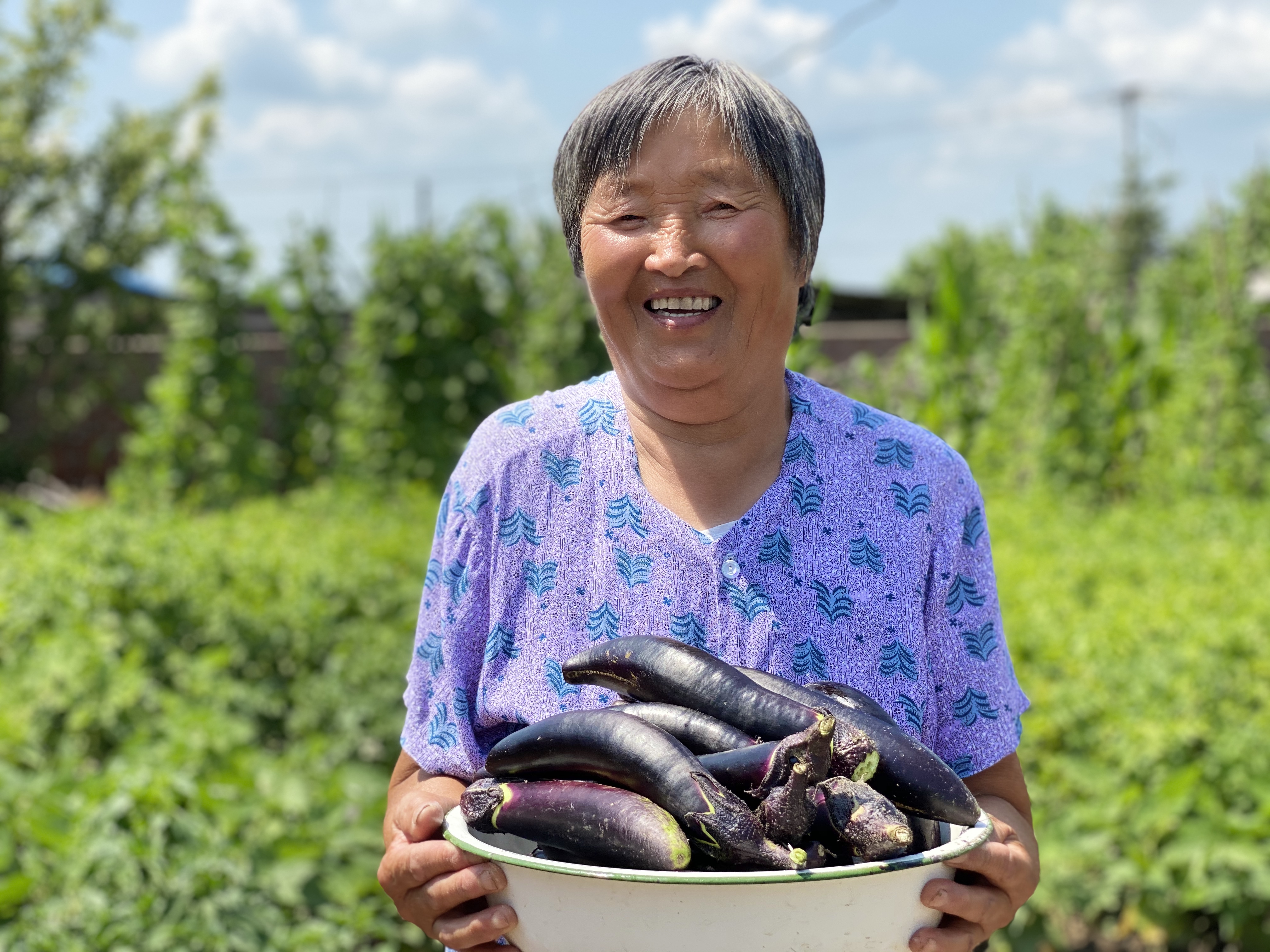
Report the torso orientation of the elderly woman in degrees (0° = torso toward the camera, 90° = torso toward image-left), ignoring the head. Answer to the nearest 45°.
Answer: approximately 0°

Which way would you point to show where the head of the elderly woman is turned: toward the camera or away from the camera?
toward the camera
